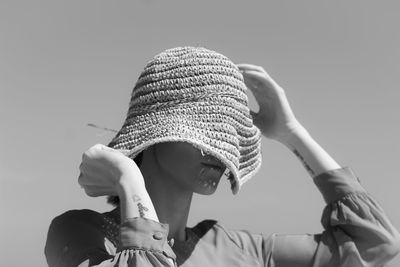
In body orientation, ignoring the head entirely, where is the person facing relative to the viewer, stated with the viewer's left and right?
facing the viewer and to the right of the viewer

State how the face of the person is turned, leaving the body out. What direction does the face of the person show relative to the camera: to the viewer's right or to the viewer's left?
to the viewer's right
